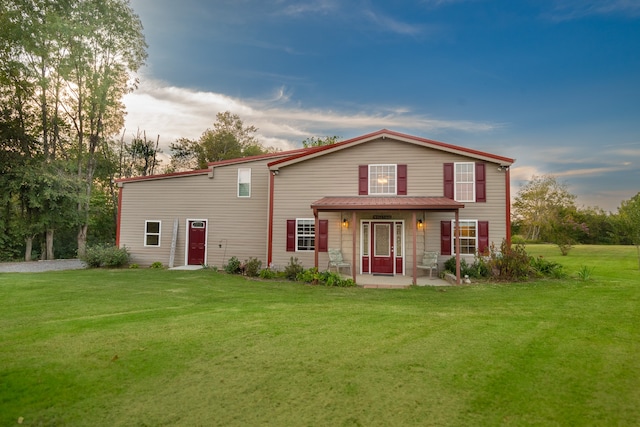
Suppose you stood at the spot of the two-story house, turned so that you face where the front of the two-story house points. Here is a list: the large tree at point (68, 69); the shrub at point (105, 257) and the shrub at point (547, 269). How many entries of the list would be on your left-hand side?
1

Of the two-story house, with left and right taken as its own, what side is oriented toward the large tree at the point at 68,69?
right

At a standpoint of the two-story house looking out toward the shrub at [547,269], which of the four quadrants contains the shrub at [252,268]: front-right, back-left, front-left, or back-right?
back-right

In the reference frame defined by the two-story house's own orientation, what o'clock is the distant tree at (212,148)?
The distant tree is roughly at 5 o'clock from the two-story house.

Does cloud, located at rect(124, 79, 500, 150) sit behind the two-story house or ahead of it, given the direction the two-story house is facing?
behind

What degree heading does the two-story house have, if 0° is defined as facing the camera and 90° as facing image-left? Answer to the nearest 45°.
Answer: approximately 0°

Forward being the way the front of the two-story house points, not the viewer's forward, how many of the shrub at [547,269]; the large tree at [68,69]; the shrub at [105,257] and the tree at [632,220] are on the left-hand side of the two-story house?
2

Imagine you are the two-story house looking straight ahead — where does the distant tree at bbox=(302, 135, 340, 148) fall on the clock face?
The distant tree is roughly at 6 o'clock from the two-story house.

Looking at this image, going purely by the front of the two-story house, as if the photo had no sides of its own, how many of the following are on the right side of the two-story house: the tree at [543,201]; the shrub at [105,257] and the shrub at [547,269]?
1

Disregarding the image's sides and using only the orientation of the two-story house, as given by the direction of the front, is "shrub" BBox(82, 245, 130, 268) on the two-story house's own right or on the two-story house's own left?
on the two-story house's own right

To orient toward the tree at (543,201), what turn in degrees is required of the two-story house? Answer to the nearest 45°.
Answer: approximately 135° to its left
